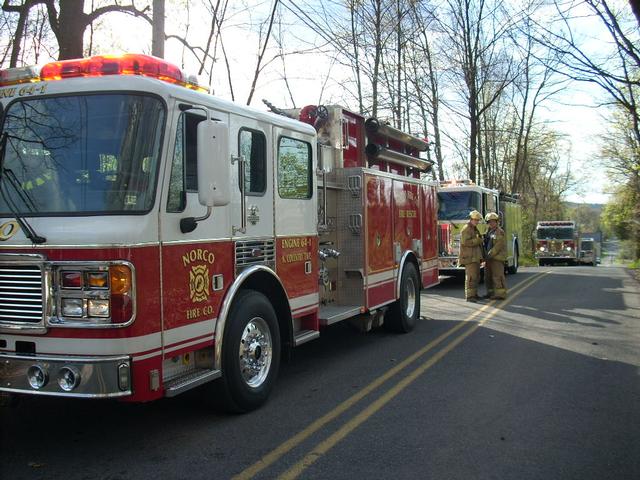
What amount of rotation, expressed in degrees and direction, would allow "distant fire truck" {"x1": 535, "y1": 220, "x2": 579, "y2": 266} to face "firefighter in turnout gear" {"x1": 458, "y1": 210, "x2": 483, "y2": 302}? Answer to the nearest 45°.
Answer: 0° — it already faces them

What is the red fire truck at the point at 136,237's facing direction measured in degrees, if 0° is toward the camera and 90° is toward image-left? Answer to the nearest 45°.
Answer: approximately 45°

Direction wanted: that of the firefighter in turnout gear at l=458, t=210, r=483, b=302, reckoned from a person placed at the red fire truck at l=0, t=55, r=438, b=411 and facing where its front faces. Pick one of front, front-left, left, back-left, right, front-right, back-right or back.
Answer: back

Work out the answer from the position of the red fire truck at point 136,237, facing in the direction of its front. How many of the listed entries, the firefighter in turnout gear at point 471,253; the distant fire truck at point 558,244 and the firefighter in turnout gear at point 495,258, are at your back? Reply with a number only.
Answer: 3

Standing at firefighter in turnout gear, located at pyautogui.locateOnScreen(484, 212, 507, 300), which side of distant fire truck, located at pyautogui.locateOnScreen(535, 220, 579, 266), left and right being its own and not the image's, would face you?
front

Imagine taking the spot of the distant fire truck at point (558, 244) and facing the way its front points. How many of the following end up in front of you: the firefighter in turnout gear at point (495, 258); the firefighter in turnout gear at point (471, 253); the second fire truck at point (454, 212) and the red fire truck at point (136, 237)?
4

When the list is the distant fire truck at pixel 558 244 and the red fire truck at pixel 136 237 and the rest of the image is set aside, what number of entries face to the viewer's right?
0

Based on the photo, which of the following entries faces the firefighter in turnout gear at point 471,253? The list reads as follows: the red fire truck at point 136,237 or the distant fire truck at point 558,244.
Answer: the distant fire truck

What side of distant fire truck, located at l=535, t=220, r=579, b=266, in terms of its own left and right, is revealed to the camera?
front

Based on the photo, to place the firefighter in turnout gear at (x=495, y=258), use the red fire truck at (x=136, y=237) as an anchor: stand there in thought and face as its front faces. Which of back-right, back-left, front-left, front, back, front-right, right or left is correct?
back

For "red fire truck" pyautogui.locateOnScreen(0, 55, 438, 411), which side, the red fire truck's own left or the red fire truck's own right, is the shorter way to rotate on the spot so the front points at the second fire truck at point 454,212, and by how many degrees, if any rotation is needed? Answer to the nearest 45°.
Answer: approximately 180°
